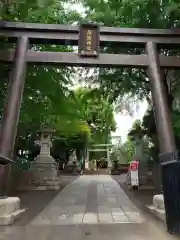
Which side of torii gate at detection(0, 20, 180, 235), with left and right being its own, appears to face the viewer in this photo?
front

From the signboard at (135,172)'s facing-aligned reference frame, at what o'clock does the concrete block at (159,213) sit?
The concrete block is roughly at 12 o'clock from the signboard.

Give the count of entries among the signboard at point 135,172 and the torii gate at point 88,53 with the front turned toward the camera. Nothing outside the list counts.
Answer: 2

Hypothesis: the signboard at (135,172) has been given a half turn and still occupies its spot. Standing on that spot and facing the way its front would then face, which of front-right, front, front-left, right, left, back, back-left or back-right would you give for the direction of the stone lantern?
left

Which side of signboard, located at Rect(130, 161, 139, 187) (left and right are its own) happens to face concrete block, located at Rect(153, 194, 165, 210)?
front

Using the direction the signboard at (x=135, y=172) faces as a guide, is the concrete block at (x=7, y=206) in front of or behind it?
in front

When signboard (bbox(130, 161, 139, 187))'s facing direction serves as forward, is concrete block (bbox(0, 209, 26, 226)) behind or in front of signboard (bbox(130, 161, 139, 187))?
in front
